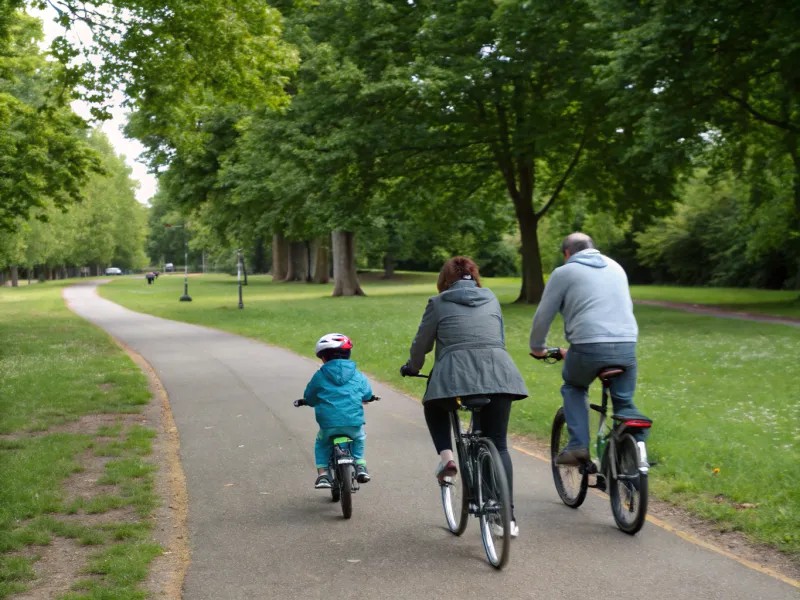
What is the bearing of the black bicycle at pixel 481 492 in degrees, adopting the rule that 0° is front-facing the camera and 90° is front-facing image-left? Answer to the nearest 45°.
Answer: approximately 180°

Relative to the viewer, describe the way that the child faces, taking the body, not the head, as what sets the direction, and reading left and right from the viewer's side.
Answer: facing away from the viewer

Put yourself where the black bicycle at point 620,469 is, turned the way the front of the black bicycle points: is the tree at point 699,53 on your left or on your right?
on your right

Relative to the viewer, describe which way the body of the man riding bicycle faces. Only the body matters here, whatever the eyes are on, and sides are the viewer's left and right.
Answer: facing away from the viewer and to the left of the viewer

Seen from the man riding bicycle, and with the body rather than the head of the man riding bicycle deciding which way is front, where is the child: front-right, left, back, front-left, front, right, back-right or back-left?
front-left

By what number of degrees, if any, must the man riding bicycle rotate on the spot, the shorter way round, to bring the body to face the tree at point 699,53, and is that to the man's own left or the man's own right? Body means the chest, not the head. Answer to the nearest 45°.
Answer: approximately 45° to the man's own right

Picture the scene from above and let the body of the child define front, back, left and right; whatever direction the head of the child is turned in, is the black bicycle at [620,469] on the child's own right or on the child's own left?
on the child's own right

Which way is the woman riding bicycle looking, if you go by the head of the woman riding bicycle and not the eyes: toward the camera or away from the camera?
away from the camera

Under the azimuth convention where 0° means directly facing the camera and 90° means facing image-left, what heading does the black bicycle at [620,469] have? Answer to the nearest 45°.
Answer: approximately 135°

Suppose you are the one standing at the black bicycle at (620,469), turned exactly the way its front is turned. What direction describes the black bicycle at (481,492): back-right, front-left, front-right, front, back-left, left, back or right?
left
